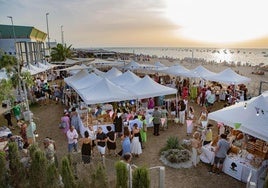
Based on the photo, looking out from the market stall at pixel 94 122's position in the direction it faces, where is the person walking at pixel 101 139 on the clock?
The person walking is roughly at 12 o'clock from the market stall.

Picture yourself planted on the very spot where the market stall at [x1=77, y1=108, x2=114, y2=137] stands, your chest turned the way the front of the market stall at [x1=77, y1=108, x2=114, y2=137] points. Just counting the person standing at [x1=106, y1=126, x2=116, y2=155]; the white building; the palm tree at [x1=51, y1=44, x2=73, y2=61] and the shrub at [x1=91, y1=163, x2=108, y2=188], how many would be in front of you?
2

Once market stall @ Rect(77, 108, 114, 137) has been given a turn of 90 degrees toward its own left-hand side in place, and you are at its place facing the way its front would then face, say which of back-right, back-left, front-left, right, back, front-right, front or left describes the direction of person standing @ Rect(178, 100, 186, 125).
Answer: front

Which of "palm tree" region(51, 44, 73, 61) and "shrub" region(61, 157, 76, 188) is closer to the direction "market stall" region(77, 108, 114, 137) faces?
the shrub

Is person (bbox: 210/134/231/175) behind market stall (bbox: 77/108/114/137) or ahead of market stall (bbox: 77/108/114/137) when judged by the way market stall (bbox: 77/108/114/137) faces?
ahead

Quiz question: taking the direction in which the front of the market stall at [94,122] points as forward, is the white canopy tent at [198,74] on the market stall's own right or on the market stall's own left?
on the market stall's own left

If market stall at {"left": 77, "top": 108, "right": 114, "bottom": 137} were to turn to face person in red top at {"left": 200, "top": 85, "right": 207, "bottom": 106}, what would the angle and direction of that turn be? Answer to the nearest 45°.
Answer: approximately 135° to its left

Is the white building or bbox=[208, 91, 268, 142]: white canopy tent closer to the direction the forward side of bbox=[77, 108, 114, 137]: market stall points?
the white canopy tent

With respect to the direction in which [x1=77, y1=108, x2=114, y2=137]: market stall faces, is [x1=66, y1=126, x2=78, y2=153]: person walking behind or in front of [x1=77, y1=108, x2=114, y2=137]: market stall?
in front

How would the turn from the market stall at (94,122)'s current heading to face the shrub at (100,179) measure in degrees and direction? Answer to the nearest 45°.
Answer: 0° — it already faces it

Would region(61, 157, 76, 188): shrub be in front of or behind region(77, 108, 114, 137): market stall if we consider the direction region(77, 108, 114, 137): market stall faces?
in front

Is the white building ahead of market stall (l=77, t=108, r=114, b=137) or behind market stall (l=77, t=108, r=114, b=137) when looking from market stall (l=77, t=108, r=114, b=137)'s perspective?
behind

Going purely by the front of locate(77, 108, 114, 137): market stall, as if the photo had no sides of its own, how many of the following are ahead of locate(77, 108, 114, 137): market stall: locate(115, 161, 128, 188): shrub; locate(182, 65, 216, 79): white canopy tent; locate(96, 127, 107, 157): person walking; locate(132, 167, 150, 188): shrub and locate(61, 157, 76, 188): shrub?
4

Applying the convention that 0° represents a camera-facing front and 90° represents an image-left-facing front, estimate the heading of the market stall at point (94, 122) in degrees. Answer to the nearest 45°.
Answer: approximately 0°

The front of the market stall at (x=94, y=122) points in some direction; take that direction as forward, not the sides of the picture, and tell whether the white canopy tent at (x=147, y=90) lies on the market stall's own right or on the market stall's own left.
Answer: on the market stall's own left
